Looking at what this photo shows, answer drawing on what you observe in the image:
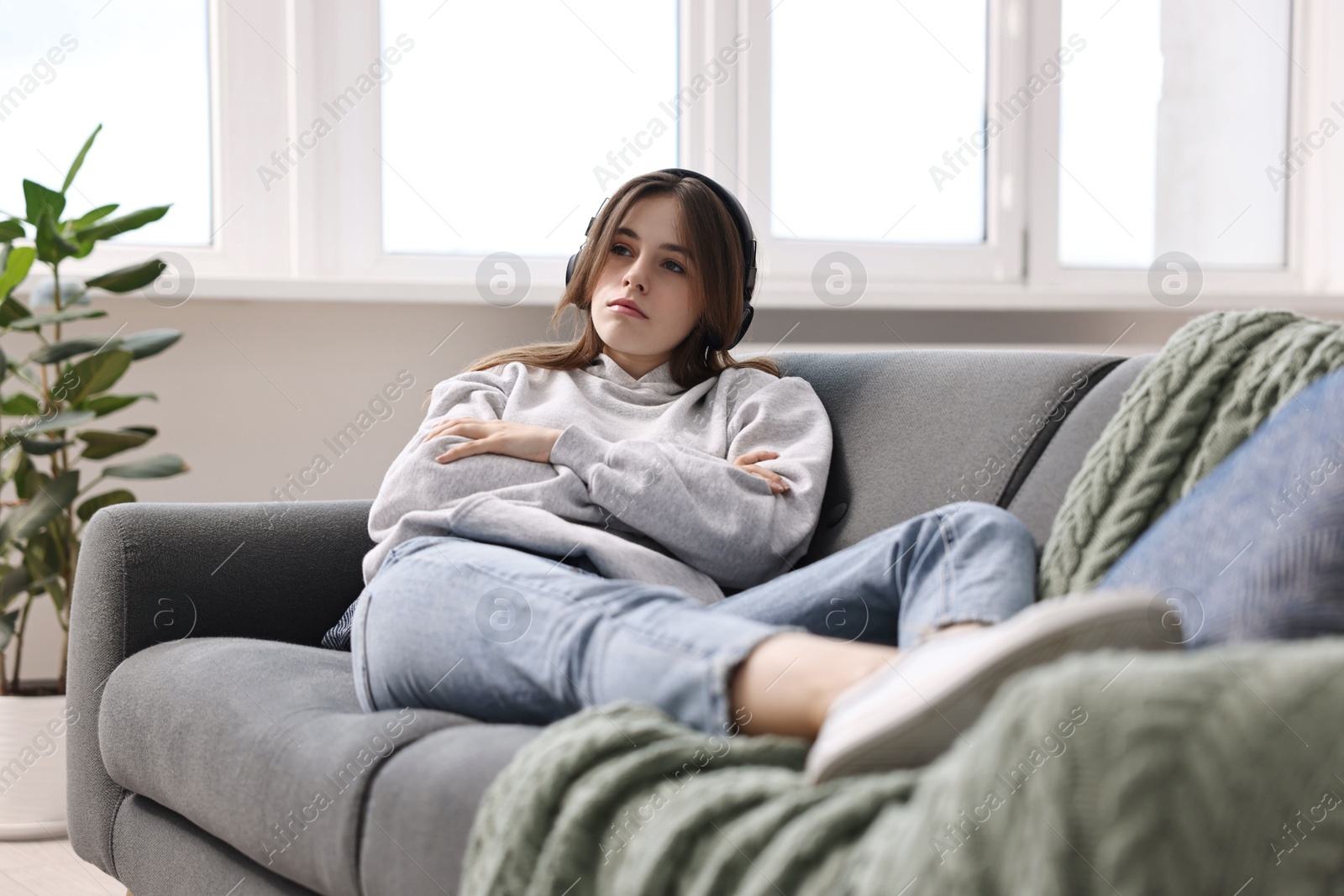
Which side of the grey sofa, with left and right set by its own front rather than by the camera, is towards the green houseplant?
right

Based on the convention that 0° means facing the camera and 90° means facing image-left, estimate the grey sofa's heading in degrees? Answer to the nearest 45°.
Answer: approximately 45°
